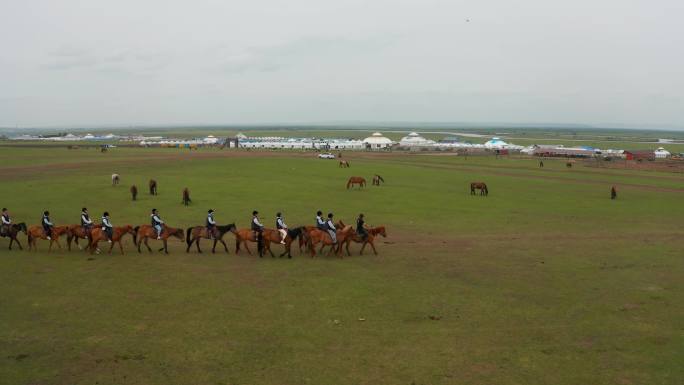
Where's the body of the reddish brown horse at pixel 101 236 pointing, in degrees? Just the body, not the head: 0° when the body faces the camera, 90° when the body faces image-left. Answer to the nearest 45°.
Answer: approximately 270°

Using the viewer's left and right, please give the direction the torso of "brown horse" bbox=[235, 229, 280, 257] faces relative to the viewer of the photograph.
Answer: facing to the right of the viewer

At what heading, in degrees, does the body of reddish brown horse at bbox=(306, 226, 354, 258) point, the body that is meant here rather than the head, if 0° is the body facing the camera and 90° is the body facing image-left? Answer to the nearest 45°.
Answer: approximately 270°

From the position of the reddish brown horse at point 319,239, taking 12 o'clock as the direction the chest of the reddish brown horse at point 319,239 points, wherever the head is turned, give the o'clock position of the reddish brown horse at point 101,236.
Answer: the reddish brown horse at point 101,236 is roughly at 6 o'clock from the reddish brown horse at point 319,239.

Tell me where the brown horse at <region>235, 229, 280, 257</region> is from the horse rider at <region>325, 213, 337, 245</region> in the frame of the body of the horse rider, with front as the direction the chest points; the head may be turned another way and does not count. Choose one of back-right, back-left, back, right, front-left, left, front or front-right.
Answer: back

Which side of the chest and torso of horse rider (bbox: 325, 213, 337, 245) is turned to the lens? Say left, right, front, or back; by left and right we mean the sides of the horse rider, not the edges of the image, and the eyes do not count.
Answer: right

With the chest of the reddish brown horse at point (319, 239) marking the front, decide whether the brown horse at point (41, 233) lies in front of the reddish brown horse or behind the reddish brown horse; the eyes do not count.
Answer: behind

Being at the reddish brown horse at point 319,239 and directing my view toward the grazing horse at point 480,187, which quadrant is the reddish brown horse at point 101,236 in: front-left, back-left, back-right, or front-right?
back-left

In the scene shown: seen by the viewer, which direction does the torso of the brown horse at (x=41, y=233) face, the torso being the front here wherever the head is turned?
to the viewer's right

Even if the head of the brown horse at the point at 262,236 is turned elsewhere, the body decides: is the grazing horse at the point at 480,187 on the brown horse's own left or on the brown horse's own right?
on the brown horse's own left

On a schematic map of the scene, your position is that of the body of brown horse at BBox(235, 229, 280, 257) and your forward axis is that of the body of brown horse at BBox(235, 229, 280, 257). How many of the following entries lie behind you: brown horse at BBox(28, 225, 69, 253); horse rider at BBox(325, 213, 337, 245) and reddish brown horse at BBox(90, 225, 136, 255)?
2

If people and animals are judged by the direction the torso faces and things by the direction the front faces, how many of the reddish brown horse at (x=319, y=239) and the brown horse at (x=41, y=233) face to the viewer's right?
2

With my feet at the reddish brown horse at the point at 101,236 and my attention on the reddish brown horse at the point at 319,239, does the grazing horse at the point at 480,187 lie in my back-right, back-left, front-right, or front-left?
front-left

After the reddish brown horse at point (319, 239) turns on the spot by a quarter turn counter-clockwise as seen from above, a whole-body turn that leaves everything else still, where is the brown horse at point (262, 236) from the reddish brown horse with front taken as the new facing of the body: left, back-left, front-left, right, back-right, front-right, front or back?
left

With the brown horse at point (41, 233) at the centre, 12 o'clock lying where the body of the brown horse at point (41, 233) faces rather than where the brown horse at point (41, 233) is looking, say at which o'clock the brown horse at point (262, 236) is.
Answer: the brown horse at point (262, 236) is roughly at 1 o'clock from the brown horse at point (41, 233).

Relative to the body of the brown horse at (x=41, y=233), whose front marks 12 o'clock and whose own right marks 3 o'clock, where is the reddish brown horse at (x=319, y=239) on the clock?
The reddish brown horse is roughly at 1 o'clock from the brown horse.

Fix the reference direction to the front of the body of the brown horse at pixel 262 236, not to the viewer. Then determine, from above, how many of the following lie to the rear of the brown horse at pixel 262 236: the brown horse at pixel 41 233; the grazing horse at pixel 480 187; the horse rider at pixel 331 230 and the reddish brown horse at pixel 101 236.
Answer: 2
